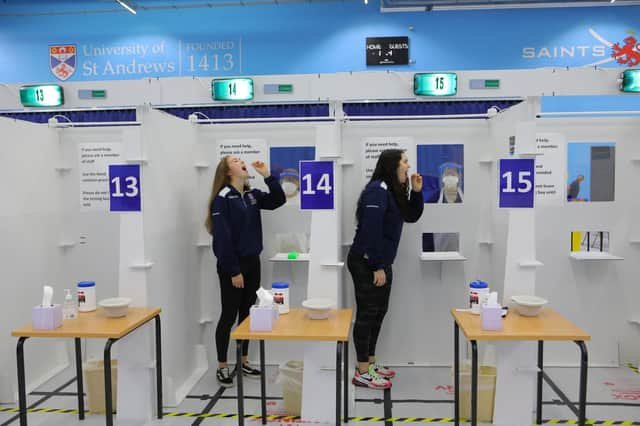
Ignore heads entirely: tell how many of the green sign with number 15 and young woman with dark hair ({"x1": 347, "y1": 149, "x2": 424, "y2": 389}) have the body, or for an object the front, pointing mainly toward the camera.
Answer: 1

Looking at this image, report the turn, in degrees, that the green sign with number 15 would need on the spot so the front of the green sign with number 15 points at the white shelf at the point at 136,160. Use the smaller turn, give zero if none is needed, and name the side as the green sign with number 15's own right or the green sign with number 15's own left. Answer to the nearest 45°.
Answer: approximately 45° to the green sign with number 15's own right

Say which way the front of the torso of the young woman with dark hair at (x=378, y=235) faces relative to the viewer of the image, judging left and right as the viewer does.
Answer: facing to the right of the viewer

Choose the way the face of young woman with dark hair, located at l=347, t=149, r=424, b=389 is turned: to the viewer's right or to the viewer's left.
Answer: to the viewer's right

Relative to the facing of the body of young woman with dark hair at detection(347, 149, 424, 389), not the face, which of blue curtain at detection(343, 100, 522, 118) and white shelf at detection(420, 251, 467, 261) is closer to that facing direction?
the white shelf

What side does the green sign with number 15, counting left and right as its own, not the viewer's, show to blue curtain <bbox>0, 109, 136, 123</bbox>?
right

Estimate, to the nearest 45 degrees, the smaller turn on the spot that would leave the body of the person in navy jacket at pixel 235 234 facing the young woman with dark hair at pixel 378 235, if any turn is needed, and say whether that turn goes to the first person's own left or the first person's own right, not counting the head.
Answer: approximately 45° to the first person's own left

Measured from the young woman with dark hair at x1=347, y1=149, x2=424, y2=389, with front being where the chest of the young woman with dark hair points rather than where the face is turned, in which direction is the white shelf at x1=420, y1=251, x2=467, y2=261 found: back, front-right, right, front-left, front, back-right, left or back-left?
front-left

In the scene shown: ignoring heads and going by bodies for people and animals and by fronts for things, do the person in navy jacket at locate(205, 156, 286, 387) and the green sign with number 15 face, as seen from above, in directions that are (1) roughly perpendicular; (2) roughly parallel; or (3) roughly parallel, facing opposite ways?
roughly perpendicular

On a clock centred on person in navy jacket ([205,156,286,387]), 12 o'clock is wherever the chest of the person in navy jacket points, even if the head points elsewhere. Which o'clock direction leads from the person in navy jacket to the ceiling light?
The ceiling light is roughly at 7 o'clock from the person in navy jacket.

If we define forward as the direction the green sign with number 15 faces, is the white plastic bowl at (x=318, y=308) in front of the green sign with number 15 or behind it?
in front

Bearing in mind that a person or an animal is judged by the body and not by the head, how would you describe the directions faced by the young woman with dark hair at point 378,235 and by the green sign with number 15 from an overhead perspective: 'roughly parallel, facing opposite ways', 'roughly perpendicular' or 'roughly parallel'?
roughly perpendicular

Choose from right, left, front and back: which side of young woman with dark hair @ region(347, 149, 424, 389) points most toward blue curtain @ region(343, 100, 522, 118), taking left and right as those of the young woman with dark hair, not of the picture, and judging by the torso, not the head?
left
